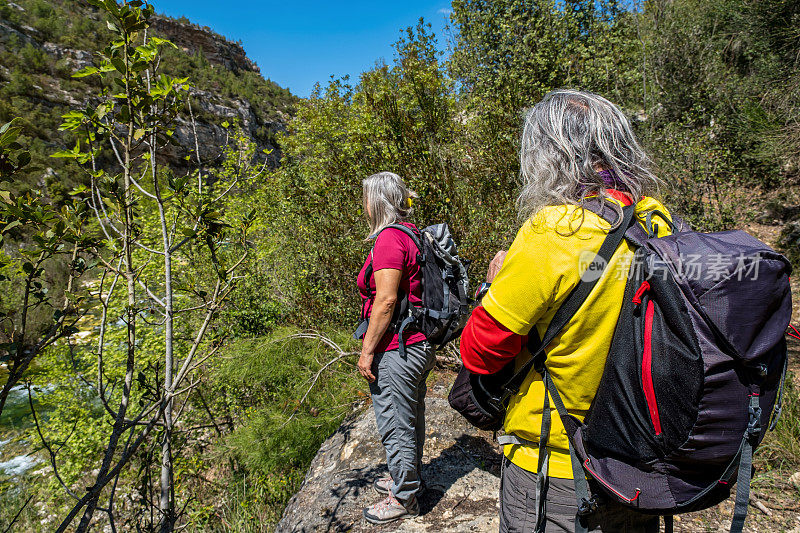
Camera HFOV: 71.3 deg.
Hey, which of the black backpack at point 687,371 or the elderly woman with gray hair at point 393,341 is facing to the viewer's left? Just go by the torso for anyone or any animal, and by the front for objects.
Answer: the elderly woman with gray hair

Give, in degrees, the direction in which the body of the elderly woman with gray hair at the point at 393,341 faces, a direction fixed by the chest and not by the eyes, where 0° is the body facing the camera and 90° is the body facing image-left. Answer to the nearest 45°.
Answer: approximately 90°

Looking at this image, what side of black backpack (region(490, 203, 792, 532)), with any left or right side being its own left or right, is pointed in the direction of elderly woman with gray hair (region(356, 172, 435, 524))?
back

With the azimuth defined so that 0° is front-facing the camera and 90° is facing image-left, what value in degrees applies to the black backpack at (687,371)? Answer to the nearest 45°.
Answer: approximately 315°

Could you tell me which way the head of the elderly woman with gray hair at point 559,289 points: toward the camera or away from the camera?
away from the camera

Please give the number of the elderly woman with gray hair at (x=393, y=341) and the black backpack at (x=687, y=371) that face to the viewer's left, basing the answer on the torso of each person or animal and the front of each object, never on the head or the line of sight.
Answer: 1

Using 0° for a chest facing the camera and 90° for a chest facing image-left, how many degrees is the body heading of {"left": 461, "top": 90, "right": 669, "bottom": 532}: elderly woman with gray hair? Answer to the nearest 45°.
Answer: approximately 135°

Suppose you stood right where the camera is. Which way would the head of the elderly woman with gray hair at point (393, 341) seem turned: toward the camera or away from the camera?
away from the camera
